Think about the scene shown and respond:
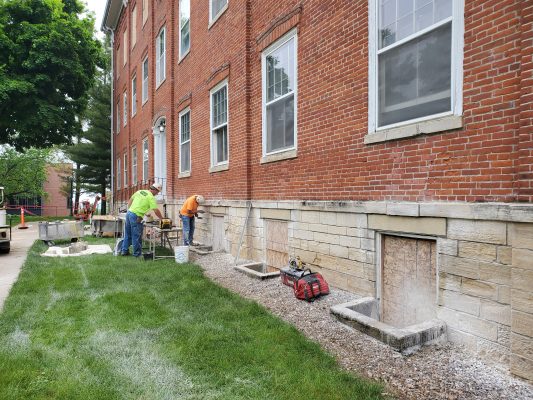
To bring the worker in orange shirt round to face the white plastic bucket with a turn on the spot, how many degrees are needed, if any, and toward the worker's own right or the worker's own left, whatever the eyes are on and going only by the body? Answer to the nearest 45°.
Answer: approximately 90° to the worker's own right

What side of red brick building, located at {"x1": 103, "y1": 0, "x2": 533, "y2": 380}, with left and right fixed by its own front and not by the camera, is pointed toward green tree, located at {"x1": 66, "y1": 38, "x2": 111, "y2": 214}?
right

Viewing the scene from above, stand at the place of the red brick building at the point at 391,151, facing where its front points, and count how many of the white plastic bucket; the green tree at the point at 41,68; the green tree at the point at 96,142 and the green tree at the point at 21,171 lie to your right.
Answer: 4

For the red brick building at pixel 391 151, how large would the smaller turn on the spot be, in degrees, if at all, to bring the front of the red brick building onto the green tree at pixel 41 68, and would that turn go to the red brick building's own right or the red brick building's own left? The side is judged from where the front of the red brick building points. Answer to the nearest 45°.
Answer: approximately 90° to the red brick building's own right

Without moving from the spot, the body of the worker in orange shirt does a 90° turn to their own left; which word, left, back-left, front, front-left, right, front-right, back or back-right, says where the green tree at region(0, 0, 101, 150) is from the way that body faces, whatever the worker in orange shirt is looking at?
front-left

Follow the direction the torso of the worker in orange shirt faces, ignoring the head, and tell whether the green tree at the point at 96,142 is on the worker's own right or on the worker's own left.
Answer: on the worker's own left

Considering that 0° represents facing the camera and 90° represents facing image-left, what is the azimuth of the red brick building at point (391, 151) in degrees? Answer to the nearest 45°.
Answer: approximately 45°

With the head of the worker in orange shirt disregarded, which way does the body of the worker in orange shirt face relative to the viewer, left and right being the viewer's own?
facing to the right of the viewer

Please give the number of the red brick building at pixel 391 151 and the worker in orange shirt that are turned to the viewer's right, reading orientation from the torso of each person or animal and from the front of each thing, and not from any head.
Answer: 1
